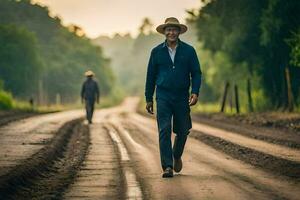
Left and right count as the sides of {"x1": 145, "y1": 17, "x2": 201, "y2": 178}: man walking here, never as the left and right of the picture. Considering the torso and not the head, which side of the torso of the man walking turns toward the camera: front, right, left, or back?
front

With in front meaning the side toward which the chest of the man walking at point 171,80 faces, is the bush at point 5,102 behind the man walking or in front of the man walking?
behind

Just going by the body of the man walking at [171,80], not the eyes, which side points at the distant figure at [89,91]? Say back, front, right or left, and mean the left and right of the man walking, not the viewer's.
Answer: back

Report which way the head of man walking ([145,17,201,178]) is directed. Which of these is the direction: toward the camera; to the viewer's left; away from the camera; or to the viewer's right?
toward the camera
